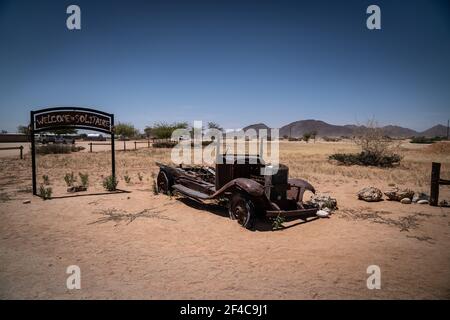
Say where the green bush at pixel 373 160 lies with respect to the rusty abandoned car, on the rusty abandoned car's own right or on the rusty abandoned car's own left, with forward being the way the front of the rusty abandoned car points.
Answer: on the rusty abandoned car's own left

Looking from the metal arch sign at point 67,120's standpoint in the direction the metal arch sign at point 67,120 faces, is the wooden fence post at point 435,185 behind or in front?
in front

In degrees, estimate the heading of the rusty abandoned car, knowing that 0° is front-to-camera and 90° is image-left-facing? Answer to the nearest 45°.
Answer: approximately 315°

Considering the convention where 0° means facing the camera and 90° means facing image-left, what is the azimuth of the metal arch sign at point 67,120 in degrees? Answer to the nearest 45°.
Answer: approximately 315°

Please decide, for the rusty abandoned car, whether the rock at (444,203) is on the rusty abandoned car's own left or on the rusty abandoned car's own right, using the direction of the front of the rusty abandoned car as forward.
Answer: on the rusty abandoned car's own left

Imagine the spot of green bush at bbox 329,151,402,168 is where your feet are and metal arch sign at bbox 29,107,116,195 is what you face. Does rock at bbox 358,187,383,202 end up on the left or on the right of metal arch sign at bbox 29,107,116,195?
left

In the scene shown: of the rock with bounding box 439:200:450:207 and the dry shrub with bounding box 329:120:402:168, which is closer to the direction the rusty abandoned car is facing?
the rock

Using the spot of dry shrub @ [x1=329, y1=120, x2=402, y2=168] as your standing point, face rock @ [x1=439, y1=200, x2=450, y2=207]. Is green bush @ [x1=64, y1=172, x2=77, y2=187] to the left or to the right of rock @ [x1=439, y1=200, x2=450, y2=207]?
right
